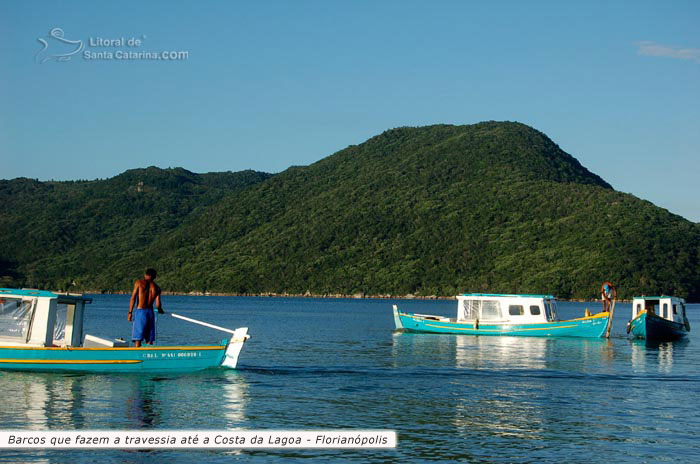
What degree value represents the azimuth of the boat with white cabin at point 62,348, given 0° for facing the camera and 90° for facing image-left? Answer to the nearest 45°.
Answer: approximately 90°

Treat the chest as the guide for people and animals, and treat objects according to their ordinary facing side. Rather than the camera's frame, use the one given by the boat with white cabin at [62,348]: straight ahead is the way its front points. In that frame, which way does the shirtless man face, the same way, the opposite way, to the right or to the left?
to the right

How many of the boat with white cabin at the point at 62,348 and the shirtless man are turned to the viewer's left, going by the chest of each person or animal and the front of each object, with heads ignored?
1

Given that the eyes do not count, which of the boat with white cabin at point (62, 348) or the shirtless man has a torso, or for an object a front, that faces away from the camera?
the shirtless man

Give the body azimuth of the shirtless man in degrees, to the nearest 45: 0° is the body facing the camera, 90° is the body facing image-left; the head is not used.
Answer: approximately 180°
